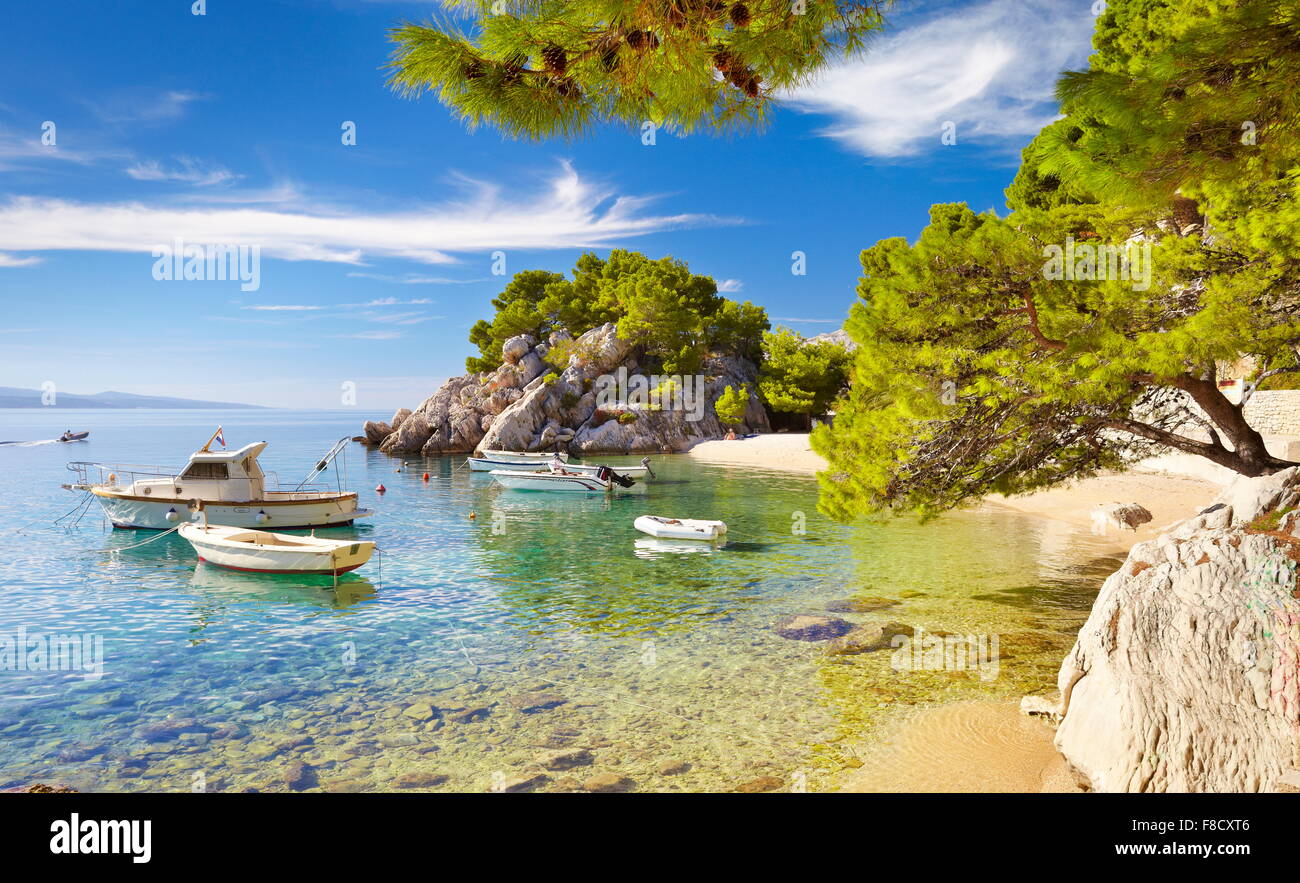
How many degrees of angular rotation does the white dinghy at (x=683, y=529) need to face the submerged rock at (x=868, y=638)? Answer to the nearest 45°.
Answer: approximately 90° to its left

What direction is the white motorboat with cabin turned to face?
to the viewer's left

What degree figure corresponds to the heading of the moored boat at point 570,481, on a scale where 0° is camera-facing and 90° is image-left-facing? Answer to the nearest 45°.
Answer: approximately 90°

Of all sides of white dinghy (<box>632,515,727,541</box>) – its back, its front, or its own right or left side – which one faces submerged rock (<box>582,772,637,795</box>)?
left

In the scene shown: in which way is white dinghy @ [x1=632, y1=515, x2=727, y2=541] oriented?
to the viewer's left

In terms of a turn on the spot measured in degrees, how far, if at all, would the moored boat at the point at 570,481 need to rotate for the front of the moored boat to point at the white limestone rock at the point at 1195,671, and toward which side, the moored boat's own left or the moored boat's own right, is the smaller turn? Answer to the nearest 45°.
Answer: approximately 90° to the moored boat's own left

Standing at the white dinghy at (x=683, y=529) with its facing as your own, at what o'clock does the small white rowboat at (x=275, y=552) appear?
The small white rowboat is roughly at 11 o'clock from the white dinghy.

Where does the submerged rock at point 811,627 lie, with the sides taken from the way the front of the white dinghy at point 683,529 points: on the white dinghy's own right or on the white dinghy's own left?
on the white dinghy's own left

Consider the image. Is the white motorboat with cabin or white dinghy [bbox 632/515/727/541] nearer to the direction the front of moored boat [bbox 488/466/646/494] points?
the white motorboat with cabin

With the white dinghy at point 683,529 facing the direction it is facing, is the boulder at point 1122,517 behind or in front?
behind
